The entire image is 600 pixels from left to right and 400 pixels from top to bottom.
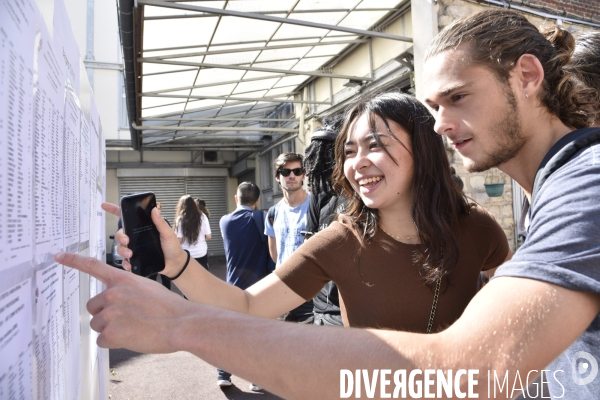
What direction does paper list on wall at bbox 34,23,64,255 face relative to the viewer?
to the viewer's right

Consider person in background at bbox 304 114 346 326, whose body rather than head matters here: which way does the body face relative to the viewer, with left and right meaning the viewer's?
facing away from the viewer

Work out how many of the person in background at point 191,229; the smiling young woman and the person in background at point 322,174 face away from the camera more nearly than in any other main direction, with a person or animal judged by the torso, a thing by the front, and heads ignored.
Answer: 2

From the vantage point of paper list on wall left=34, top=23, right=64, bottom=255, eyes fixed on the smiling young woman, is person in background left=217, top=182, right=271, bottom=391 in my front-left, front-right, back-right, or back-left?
front-left

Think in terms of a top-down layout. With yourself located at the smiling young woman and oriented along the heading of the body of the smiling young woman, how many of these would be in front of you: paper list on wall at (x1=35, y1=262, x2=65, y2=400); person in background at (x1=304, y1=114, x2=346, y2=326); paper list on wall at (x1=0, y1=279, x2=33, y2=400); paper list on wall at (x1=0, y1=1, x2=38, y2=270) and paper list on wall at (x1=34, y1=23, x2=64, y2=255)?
4

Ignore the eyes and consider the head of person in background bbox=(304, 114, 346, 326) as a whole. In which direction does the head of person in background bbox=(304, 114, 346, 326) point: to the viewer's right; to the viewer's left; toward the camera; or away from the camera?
away from the camera

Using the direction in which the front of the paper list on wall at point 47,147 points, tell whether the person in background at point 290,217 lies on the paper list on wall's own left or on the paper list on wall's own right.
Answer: on the paper list on wall's own left

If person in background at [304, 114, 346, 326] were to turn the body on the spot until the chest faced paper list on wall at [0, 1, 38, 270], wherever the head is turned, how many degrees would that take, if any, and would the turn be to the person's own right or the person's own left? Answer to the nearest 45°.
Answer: approximately 180°

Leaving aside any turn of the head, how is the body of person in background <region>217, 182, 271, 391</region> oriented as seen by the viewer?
away from the camera

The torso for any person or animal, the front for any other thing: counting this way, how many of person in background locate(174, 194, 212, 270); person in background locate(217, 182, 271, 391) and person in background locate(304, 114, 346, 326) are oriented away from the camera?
3

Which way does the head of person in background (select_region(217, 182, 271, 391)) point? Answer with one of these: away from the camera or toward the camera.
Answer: away from the camera

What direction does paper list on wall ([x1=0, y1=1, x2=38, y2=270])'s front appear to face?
to the viewer's right

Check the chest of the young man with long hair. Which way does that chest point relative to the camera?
to the viewer's left
